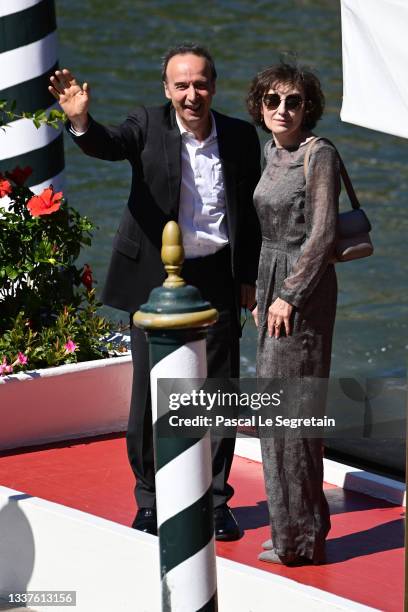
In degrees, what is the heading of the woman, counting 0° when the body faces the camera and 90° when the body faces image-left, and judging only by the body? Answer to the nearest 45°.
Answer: approximately 45°

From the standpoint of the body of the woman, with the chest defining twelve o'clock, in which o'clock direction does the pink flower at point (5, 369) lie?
The pink flower is roughly at 3 o'clock from the woman.

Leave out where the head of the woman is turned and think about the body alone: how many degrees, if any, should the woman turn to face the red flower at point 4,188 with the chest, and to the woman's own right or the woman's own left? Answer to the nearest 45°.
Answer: approximately 90° to the woman's own right

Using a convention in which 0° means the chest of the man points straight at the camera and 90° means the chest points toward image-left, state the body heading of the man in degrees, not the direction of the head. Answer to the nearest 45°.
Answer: approximately 0°

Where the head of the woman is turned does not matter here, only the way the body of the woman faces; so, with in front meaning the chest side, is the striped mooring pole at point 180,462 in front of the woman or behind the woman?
in front

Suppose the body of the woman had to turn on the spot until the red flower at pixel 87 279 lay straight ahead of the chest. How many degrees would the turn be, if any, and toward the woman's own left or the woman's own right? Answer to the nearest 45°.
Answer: approximately 90° to the woman's own right

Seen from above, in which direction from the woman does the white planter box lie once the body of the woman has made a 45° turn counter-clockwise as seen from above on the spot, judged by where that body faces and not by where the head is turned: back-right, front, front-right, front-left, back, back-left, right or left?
back-right

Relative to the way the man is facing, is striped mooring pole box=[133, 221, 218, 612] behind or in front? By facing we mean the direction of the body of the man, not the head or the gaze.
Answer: in front
